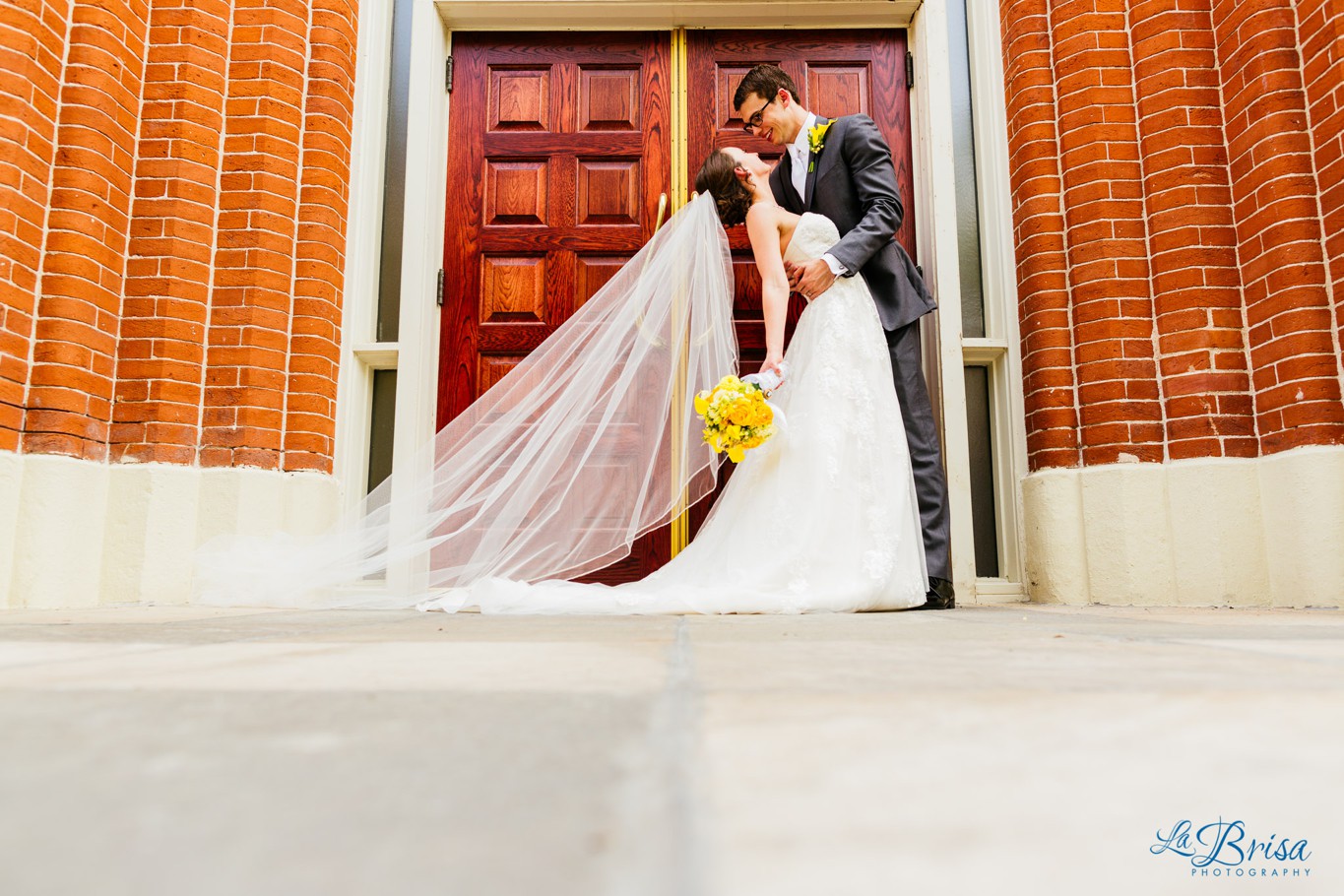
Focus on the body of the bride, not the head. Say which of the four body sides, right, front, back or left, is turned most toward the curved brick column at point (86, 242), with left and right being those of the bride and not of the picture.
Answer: back

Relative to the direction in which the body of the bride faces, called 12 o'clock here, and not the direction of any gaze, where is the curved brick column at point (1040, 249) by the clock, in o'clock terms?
The curved brick column is roughly at 12 o'clock from the bride.

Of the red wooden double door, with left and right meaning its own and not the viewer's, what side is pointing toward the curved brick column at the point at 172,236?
right

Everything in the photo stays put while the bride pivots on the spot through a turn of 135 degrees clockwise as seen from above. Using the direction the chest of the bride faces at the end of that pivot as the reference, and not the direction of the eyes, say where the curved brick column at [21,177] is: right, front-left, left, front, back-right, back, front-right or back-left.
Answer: front-right

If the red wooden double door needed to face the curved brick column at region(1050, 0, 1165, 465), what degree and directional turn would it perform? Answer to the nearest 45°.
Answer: approximately 90° to its left

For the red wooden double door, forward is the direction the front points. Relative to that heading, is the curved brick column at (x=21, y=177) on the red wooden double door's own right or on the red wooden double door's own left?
on the red wooden double door's own right

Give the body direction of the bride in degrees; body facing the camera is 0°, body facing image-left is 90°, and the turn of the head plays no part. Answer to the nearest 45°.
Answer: approximately 270°

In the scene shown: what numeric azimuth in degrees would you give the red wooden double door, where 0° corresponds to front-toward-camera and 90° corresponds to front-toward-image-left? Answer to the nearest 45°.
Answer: approximately 0°

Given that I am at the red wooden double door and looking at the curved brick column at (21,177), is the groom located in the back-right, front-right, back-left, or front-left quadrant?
back-left

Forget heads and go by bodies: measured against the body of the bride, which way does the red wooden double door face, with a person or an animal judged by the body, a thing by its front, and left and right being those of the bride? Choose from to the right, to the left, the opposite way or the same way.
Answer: to the right

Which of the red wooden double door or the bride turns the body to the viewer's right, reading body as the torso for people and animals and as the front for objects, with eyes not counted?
the bride

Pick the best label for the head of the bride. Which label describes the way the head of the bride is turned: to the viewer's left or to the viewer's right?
to the viewer's right

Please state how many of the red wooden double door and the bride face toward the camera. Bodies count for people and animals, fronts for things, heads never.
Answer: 1
